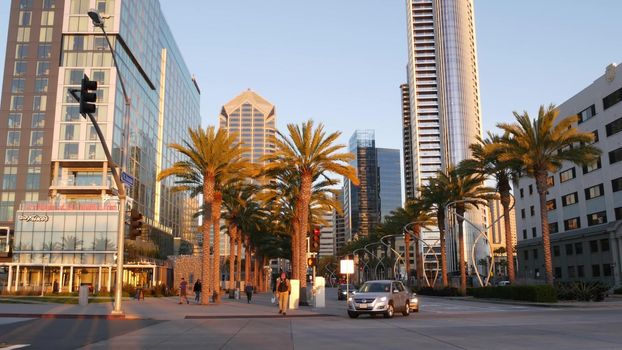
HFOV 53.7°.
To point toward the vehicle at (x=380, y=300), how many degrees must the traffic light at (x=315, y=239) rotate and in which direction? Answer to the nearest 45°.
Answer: approximately 45° to its left

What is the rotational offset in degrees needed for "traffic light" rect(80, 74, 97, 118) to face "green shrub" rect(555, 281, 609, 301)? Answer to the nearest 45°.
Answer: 0° — it already faces it

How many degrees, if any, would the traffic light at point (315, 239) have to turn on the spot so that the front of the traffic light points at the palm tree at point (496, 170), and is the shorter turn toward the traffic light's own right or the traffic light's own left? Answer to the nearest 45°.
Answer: approximately 135° to the traffic light's own left

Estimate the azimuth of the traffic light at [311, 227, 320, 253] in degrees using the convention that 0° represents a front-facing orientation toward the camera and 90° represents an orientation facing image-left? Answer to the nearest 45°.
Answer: approximately 0°

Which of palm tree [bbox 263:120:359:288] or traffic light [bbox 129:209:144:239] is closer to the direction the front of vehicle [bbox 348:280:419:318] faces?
the traffic light

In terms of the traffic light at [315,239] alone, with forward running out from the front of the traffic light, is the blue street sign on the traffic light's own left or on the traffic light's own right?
on the traffic light's own right

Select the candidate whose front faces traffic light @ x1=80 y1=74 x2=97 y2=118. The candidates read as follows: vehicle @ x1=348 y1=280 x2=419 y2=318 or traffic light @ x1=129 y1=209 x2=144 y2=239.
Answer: the vehicle
